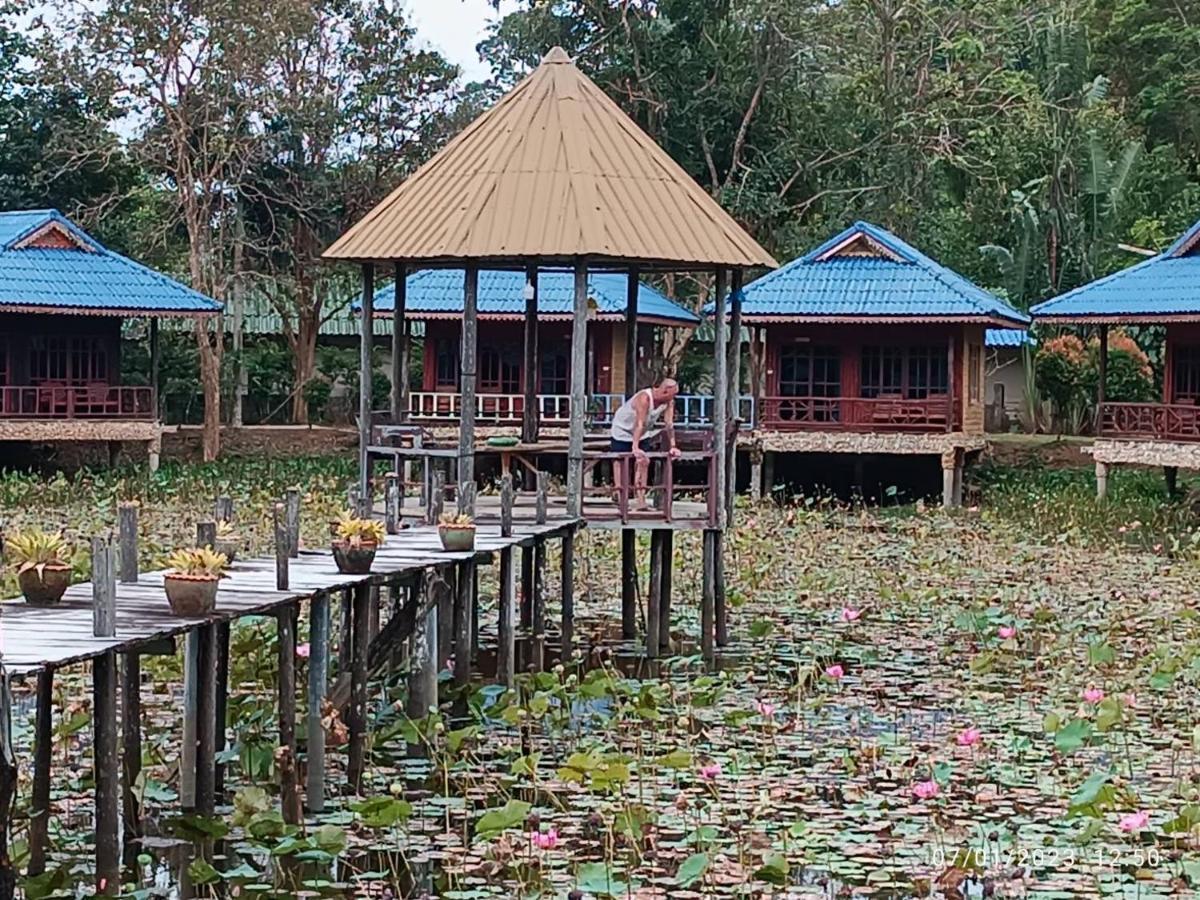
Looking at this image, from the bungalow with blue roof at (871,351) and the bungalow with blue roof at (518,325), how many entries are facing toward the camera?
2

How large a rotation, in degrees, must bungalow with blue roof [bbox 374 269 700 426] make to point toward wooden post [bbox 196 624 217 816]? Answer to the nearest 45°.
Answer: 0° — it already faces it

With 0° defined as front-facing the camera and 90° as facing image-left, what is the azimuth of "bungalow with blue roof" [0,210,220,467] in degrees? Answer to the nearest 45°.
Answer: approximately 0°

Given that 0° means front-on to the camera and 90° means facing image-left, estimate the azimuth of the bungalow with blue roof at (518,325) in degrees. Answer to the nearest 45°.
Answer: approximately 0°
